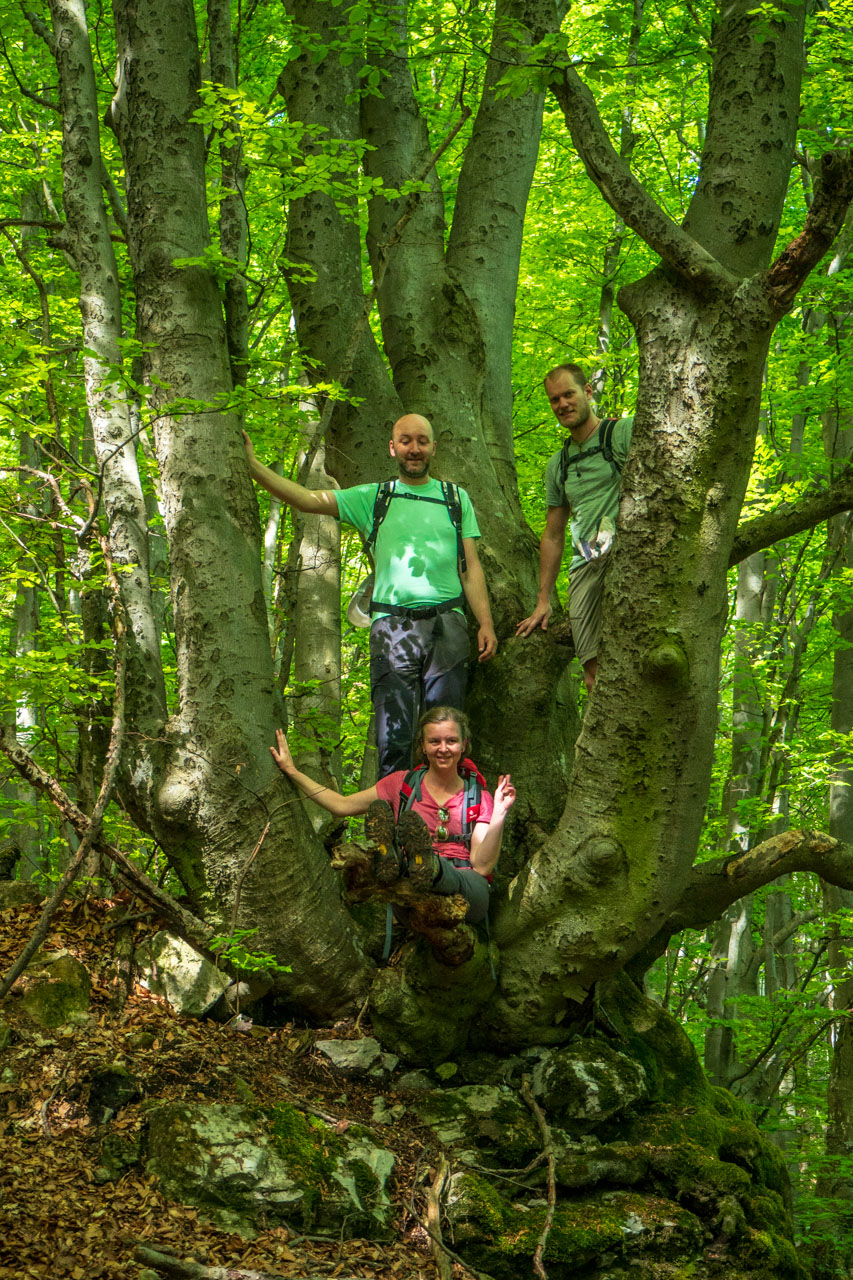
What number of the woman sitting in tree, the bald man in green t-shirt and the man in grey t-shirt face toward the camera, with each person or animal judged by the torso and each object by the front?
3

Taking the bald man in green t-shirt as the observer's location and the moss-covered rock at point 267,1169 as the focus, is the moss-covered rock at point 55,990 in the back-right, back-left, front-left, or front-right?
front-right

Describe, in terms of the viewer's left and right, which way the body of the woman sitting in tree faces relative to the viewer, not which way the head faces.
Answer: facing the viewer

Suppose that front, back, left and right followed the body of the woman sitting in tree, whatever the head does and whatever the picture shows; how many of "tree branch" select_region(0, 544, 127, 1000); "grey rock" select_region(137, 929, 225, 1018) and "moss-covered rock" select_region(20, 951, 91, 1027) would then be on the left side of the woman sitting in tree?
0

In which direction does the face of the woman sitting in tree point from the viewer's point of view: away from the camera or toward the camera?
toward the camera

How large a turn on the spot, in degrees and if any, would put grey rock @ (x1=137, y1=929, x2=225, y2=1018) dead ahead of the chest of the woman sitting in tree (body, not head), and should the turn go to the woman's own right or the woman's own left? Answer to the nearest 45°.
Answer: approximately 135° to the woman's own right

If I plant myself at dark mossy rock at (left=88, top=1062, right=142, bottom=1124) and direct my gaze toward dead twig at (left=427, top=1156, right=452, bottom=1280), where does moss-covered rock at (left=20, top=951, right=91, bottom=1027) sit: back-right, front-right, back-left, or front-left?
back-left

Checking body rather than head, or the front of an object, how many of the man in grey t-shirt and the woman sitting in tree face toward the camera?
2

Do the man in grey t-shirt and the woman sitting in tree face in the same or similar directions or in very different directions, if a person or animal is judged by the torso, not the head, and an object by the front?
same or similar directions

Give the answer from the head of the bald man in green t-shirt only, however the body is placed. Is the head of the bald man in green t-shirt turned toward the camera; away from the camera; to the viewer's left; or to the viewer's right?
toward the camera

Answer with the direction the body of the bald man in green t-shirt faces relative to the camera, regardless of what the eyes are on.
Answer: toward the camera

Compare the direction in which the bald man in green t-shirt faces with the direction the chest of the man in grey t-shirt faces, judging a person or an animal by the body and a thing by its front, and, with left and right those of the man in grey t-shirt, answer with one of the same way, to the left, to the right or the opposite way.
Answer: the same way
